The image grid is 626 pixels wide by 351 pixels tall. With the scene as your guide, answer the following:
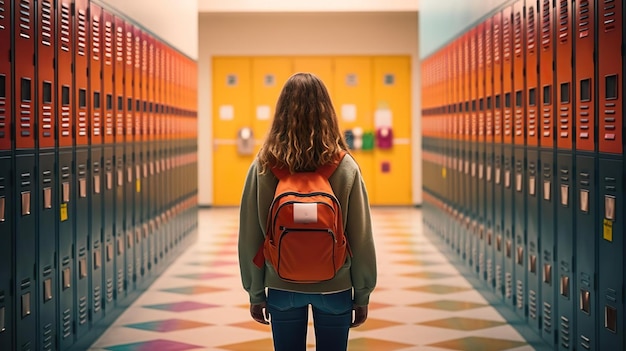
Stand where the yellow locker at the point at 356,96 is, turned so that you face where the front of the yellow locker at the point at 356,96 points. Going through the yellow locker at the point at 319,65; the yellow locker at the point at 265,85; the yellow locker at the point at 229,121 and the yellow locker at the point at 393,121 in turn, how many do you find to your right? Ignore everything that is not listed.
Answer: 3

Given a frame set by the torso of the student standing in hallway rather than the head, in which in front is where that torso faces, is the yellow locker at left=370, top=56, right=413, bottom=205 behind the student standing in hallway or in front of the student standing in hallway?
in front

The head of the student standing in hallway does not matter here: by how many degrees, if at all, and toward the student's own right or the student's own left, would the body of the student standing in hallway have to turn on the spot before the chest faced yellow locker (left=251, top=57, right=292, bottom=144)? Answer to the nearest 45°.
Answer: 0° — they already face it

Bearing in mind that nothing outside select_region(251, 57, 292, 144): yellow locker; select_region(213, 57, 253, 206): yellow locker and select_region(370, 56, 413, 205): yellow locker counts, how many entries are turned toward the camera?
3

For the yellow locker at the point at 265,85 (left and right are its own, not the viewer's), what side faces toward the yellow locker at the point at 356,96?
left

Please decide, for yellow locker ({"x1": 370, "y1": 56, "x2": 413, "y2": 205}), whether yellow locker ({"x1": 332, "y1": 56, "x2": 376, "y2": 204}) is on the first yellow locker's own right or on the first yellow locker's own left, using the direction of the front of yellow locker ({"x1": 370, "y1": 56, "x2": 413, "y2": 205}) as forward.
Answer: on the first yellow locker's own right

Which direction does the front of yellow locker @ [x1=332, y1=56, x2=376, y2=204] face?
toward the camera

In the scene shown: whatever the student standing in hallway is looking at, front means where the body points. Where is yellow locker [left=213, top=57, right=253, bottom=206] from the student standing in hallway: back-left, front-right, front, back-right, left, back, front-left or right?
front

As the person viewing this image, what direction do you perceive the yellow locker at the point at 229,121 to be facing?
facing the viewer

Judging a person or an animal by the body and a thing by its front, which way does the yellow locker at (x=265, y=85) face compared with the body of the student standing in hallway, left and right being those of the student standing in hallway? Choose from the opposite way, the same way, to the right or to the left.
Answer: the opposite way

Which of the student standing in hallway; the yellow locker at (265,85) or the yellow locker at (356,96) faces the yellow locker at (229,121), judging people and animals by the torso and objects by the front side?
the student standing in hallway

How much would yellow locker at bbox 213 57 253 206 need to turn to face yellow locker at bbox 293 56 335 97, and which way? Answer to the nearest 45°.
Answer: approximately 90° to its left

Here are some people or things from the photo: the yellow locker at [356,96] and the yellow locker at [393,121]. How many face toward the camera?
2

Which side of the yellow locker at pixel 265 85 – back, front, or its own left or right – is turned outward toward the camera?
front

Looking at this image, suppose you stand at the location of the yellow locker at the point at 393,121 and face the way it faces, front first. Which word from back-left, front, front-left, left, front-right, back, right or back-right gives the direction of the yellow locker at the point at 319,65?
right

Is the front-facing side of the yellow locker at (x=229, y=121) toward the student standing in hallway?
yes

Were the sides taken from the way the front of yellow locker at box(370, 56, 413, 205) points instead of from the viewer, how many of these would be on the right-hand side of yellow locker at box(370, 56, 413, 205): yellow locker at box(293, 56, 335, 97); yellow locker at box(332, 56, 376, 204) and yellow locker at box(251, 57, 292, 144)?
3
